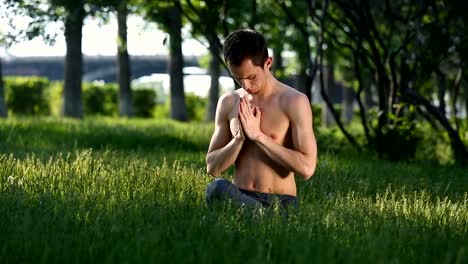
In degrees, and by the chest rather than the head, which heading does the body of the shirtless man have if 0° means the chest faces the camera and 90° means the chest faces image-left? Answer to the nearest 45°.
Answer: approximately 45°

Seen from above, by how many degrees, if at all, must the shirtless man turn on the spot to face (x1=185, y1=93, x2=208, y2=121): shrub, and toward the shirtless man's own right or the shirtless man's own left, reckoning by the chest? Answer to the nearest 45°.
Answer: approximately 135° to the shirtless man's own right

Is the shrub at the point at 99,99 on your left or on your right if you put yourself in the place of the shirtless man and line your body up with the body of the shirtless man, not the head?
on your right

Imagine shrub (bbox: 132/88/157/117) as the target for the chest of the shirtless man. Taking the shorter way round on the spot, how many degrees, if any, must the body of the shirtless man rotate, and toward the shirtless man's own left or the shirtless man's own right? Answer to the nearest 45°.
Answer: approximately 135° to the shirtless man's own right
